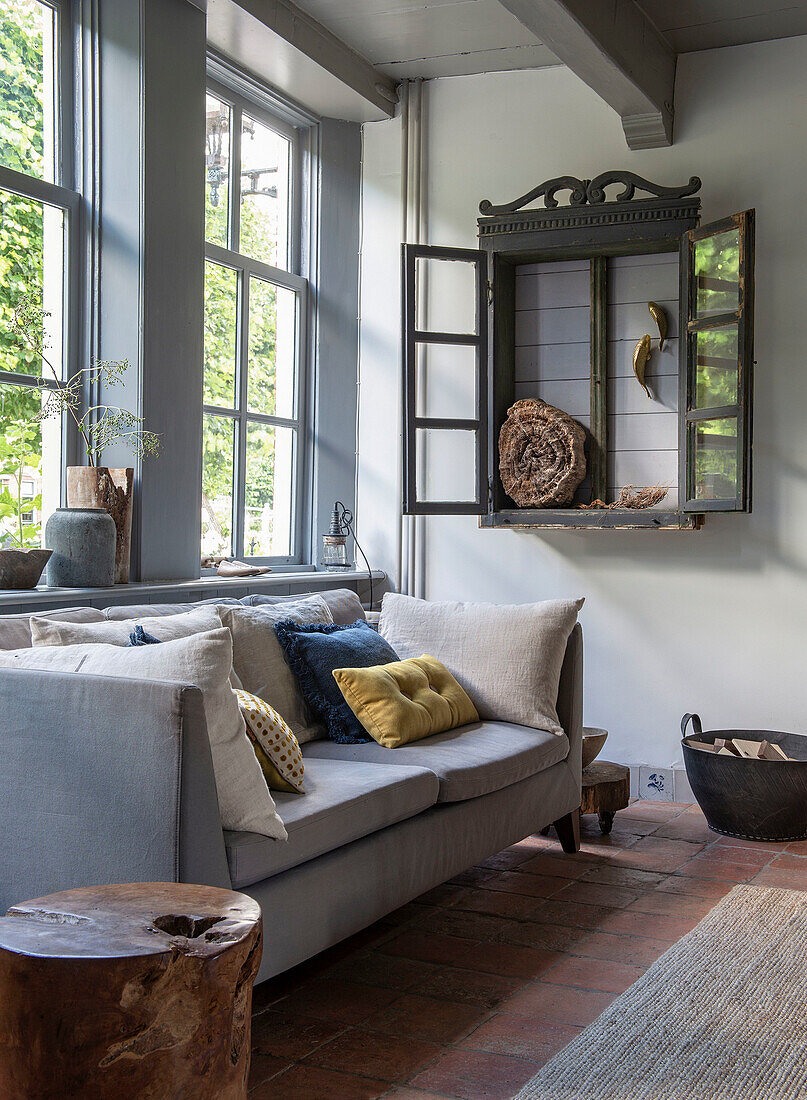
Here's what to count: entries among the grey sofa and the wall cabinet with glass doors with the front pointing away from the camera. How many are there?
0

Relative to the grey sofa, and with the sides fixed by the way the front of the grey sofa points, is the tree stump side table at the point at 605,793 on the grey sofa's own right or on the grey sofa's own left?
on the grey sofa's own left

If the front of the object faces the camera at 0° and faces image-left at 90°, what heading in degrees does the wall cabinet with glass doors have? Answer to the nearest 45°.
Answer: approximately 0°

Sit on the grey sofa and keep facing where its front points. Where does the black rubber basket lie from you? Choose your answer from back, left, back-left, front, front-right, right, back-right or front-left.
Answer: left

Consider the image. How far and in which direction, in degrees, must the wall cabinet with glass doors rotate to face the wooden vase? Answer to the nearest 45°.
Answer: approximately 45° to its right

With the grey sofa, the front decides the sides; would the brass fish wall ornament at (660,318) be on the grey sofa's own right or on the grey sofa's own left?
on the grey sofa's own left

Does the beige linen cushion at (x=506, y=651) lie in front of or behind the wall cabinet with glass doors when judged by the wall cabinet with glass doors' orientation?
in front

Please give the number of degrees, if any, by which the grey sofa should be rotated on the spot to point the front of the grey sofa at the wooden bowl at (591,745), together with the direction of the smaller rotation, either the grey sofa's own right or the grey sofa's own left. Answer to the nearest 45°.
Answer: approximately 90° to the grey sofa's own left

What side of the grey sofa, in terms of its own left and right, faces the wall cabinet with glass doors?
left
